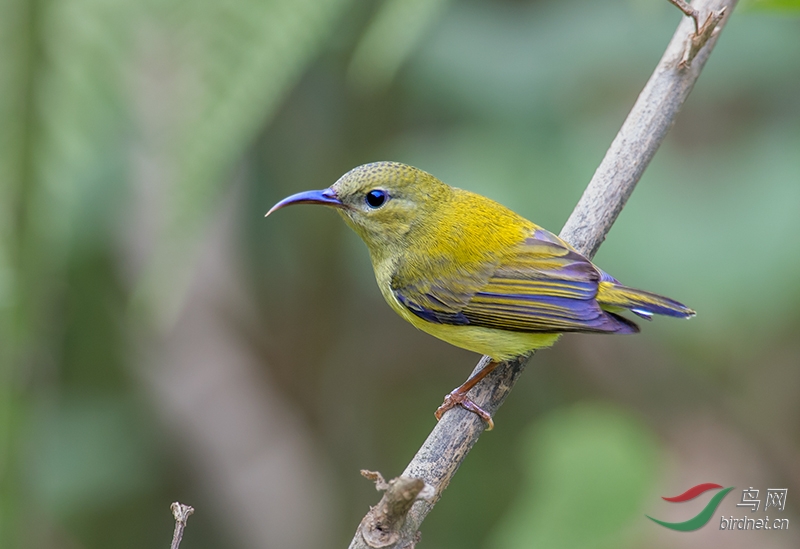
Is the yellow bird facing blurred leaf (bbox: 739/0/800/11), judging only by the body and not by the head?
no

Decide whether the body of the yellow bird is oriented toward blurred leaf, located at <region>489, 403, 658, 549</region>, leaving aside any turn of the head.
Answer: no

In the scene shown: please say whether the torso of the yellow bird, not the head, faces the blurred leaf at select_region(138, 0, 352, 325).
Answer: no

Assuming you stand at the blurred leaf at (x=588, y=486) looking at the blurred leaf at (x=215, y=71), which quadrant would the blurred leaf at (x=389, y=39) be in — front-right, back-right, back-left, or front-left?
front-right

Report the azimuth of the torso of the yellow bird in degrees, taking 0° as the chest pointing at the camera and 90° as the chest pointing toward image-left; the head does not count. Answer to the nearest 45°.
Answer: approximately 90°
